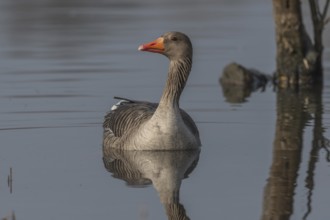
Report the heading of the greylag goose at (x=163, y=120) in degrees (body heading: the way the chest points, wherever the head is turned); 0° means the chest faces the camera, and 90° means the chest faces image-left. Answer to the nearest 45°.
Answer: approximately 315°

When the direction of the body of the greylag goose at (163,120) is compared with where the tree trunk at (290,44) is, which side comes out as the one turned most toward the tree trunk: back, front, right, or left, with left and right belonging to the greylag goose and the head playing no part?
left
